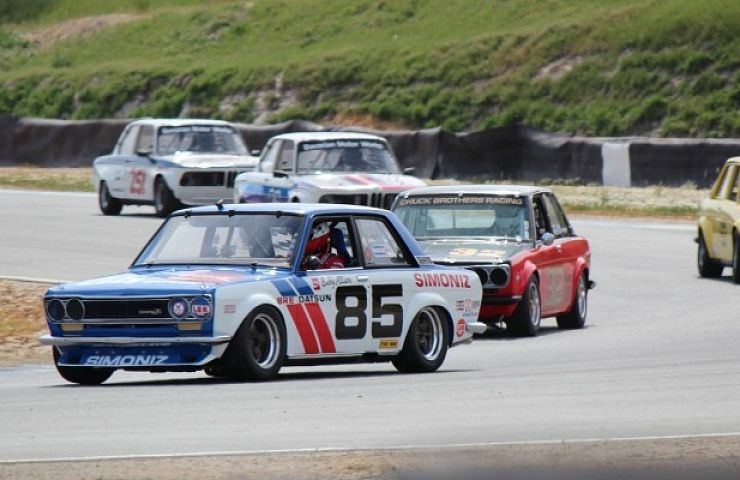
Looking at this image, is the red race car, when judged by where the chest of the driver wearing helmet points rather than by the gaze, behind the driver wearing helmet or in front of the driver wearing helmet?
behind

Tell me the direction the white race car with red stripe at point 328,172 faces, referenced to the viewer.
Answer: facing the viewer and to the right of the viewer

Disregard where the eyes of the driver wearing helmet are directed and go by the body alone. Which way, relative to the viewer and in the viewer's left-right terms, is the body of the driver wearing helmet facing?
facing the viewer and to the left of the viewer

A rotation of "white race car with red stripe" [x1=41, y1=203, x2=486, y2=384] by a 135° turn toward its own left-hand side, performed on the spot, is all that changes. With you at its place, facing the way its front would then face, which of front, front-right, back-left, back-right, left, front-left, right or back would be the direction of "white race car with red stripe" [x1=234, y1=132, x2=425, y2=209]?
left

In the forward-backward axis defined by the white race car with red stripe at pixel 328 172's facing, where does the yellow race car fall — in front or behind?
in front

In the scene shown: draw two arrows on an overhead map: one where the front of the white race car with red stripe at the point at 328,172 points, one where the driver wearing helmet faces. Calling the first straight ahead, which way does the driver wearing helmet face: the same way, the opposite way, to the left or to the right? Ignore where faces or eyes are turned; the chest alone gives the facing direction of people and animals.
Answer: to the right
